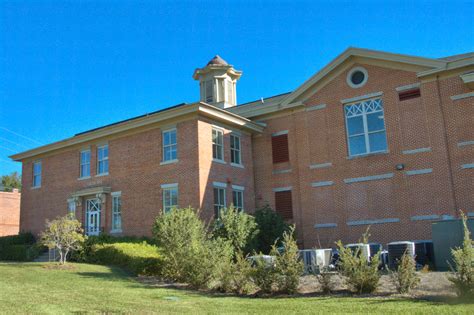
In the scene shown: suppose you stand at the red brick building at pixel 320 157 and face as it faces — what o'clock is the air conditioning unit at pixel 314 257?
The air conditioning unit is roughly at 11 o'clock from the red brick building.

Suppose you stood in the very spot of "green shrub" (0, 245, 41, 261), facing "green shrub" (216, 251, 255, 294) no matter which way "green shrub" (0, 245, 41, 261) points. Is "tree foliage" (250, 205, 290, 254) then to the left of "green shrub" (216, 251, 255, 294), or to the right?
left

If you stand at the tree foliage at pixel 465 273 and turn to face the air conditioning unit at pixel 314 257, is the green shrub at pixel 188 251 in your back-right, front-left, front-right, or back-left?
front-left

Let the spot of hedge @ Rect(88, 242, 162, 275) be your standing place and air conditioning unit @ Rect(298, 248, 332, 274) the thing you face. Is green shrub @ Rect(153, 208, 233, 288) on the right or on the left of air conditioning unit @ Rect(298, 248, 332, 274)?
right

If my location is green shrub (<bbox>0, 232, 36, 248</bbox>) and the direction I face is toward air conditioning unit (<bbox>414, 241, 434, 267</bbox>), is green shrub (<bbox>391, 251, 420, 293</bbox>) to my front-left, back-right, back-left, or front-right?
front-right

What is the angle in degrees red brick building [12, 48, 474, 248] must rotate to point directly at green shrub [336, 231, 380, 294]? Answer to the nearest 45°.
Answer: approximately 45° to its left

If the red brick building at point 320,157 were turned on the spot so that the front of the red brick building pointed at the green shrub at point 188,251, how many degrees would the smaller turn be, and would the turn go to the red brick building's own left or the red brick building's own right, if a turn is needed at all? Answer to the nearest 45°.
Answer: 0° — it already faces it

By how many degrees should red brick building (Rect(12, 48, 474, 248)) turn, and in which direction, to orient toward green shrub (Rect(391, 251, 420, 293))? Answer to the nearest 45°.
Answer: approximately 45° to its left

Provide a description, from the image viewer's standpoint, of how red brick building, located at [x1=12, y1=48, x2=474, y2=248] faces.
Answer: facing the viewer and to the left of the viewer

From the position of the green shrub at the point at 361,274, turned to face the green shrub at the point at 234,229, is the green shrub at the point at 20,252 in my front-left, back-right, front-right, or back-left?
front-left

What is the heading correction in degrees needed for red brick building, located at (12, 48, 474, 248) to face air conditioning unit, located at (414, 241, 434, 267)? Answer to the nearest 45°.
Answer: approximately 90° to its left

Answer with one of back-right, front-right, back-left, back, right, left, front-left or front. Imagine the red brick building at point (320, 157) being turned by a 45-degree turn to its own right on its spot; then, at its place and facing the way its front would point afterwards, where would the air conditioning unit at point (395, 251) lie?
left

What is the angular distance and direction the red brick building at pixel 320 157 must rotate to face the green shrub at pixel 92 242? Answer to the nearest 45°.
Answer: approximately 45° to its right

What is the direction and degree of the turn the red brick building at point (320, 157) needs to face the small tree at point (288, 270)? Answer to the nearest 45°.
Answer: approximately 45° to its left

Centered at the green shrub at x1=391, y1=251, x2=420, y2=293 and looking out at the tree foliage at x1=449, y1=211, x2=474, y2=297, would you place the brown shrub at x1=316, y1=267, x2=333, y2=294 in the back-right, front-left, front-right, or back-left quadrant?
back-right
